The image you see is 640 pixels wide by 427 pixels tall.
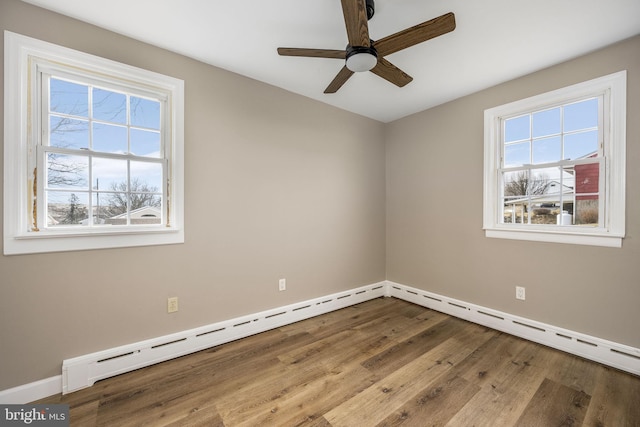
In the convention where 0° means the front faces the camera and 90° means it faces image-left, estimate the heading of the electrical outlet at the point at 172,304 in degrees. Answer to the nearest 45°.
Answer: approximately 315°

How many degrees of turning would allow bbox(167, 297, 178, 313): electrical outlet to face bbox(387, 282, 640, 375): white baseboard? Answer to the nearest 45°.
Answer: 0° — it already faces it

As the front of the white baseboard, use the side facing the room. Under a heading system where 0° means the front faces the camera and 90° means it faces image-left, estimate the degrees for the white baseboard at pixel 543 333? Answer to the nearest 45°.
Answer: approximately 45°
